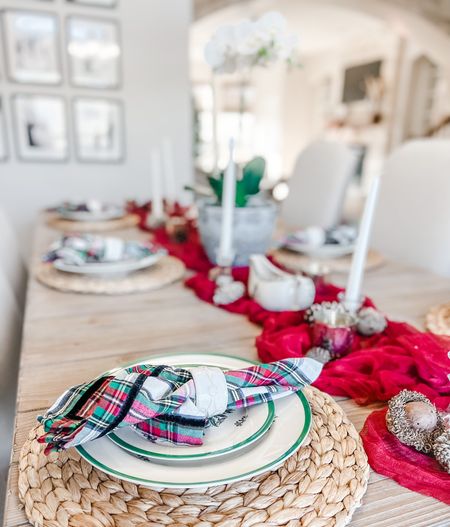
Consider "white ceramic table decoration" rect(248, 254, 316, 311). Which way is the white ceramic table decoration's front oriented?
to the viewer's left

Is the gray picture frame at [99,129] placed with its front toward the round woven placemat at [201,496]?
yes

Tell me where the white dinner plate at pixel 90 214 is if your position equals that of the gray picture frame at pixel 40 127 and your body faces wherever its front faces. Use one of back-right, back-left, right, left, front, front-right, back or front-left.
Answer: front

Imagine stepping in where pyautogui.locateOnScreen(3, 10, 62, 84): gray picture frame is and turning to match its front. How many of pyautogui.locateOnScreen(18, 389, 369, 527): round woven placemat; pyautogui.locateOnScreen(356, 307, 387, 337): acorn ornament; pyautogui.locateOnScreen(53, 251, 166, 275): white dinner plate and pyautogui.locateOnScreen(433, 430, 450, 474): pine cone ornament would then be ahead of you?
4

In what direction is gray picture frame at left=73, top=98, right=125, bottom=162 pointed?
toward the camera

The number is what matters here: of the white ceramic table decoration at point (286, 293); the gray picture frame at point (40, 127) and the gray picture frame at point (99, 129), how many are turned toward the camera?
2

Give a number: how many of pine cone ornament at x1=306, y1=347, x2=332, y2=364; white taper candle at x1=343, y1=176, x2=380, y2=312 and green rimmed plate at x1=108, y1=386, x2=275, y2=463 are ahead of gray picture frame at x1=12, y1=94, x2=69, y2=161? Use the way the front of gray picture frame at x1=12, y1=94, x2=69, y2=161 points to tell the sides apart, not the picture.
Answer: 3

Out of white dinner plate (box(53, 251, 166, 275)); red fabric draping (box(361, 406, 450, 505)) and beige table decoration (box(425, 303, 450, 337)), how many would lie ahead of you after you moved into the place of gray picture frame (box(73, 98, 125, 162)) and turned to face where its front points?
3

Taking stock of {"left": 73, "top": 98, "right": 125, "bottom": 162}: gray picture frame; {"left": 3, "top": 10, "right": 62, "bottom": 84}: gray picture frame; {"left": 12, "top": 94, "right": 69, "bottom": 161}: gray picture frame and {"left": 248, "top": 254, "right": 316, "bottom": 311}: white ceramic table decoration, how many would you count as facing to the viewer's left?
1

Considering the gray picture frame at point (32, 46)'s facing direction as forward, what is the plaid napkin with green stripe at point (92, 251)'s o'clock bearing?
The plaid napkin with green stripe is roughly at 12 o'clock from the gray picture frame.

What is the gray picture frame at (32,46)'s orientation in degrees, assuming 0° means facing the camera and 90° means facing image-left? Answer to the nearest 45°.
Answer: approximately 0°

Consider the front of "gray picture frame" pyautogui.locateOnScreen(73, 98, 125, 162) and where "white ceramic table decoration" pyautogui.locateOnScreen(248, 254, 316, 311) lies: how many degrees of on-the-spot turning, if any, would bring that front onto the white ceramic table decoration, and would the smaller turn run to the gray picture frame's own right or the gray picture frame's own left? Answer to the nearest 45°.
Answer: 0° — it already faces it

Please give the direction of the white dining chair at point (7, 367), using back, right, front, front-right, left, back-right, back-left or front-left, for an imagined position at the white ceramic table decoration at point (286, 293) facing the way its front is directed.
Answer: front

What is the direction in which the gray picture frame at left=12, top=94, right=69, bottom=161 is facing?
toward the camera

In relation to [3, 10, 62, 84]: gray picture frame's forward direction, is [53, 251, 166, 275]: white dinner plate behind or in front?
in front
